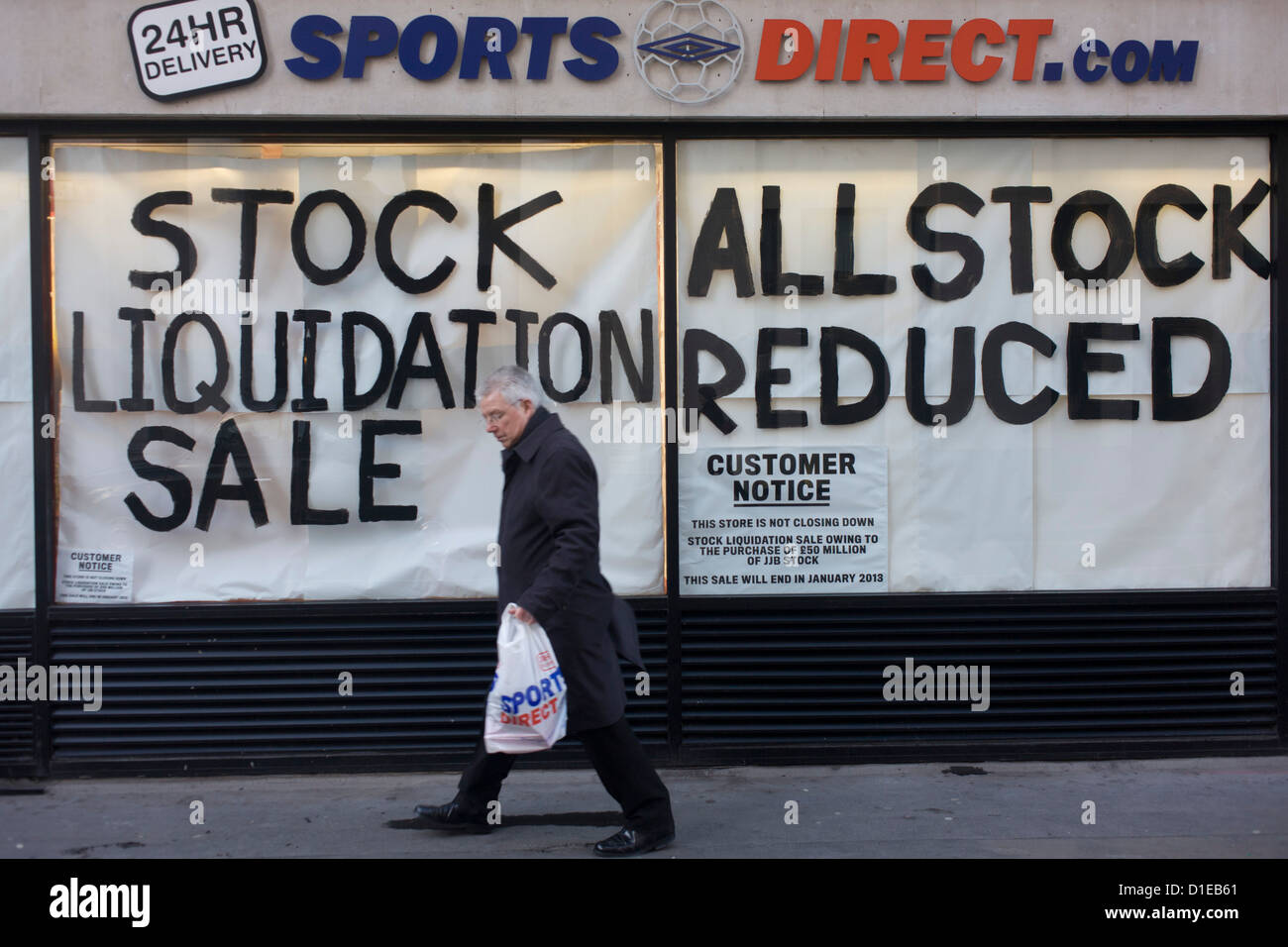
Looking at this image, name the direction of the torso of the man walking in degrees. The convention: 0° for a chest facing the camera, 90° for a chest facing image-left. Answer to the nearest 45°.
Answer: approximately 90°

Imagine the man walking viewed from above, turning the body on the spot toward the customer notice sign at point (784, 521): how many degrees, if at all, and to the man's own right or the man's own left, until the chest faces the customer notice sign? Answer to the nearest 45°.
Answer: approximately 135° to the man's own right

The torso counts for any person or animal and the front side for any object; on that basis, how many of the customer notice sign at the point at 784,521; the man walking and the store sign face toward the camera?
2

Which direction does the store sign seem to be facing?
toward the camera

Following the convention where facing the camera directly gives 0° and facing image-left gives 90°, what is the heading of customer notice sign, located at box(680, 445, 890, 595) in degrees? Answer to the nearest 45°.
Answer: approximately 0°

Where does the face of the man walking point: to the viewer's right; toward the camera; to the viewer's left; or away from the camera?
to the viewer's left

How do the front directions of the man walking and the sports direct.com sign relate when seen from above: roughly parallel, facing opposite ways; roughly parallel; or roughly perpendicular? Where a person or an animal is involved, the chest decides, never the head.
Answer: roughly perpendicular

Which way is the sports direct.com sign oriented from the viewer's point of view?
toward the camera

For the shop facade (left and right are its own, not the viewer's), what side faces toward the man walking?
front
